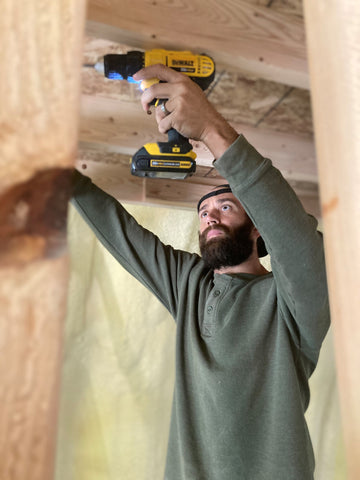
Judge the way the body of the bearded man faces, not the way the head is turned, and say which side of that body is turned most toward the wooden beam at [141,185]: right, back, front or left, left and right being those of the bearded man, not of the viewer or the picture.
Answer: right

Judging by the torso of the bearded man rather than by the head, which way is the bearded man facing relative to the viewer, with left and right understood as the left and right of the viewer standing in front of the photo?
facing the viewer and to the left of the viewer

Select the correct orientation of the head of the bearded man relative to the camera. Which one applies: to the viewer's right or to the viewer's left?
to the viewer's left

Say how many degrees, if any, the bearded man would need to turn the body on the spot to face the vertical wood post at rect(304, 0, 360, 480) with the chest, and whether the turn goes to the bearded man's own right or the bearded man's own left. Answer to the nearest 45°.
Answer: approximately 45° to the bearded man's own left
